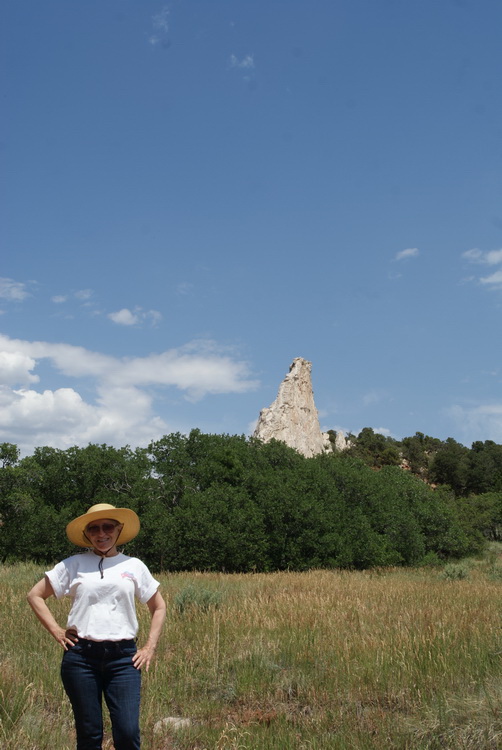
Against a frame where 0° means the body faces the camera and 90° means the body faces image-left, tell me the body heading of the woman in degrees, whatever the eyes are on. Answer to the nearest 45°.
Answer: approximately 0°
